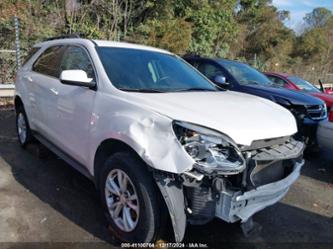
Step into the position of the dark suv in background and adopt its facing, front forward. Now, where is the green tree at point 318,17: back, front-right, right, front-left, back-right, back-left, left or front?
back-left

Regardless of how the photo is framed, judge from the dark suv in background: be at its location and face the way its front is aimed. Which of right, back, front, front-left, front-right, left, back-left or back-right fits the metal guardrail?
back-right

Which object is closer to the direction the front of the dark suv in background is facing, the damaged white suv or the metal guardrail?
the damaged white suv

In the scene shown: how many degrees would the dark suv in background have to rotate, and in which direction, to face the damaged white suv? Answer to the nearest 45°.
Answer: approximately 45° to its right

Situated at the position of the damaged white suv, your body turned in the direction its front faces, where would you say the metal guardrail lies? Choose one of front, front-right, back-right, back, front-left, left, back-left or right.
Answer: back

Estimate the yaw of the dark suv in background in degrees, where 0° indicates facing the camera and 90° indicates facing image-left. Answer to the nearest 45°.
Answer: approximately 315°
